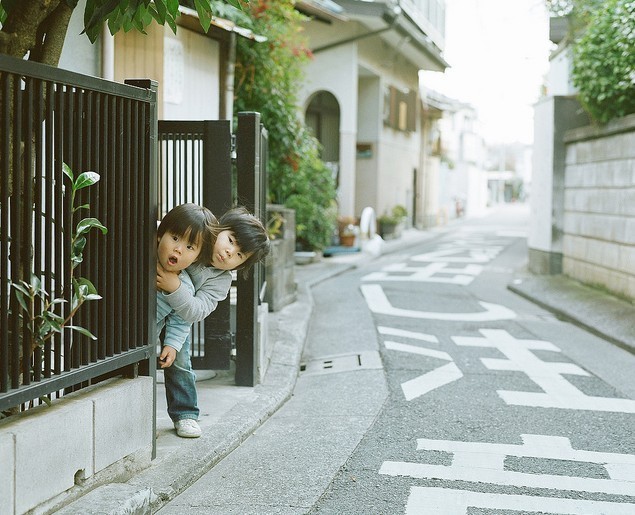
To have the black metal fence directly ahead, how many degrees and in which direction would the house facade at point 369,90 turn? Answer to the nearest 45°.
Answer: approximately 45° to its right

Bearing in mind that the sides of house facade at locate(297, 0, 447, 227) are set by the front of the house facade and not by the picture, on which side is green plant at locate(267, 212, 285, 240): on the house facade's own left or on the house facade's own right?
on the house facade's own right

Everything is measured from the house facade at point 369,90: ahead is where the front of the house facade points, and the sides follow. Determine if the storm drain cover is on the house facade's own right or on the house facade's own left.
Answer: on the house facade's own right

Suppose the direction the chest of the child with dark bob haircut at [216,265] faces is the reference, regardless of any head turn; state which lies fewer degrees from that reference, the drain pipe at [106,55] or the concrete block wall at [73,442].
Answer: the concrete block wall

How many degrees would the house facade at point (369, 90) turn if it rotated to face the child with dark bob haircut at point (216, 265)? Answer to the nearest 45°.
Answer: approximately 45° to its right

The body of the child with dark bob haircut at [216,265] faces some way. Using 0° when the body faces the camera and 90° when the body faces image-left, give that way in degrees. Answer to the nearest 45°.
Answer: approximately 0°

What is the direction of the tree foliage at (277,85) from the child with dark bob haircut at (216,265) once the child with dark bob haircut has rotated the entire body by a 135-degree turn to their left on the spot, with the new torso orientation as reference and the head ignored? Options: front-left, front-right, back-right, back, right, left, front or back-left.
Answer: front-left

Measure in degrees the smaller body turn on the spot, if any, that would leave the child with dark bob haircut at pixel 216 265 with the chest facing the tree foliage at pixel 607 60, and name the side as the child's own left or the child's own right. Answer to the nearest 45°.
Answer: approximately 135° to the child's own left

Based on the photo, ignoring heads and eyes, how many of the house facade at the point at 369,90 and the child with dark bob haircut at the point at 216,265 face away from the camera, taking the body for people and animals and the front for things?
0

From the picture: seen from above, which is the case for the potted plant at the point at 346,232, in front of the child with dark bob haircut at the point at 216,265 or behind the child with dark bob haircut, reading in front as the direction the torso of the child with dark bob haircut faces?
behind

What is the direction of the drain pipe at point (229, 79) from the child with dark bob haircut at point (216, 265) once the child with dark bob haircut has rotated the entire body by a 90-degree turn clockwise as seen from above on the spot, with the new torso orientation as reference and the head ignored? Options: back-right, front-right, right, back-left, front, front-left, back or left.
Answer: right

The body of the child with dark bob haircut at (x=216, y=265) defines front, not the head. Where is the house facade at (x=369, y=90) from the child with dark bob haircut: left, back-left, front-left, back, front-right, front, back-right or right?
back
